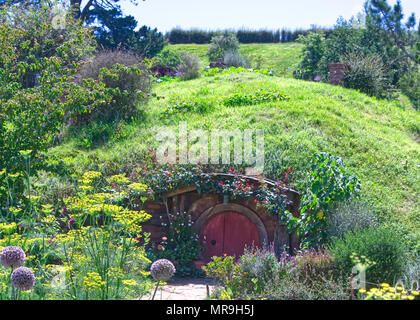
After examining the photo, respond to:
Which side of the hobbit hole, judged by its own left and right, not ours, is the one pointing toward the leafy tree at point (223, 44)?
back

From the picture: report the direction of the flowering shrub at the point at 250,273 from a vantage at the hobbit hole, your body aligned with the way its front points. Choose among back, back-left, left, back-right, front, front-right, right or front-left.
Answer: front

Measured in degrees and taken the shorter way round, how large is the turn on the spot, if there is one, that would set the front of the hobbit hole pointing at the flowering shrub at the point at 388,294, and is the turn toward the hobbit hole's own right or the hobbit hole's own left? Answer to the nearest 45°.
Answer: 0° — it already faces it

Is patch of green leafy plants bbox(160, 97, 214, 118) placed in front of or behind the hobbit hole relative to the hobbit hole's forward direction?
behind

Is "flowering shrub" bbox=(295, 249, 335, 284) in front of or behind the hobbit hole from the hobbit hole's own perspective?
in front

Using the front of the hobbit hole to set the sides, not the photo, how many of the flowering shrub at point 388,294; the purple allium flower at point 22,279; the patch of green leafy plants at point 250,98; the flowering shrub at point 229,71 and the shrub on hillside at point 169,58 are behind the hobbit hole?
3

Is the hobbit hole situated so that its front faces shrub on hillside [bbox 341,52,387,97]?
no

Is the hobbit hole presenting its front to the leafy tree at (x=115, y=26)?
no

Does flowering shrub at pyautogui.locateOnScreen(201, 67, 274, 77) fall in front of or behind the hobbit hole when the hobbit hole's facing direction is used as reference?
behind

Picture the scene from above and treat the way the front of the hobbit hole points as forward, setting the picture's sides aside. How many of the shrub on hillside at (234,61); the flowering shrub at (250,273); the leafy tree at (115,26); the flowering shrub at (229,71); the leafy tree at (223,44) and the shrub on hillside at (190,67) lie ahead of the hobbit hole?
1

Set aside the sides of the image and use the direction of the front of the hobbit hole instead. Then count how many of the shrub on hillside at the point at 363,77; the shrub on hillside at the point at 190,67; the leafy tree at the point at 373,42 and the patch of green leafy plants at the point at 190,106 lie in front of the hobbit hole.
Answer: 0

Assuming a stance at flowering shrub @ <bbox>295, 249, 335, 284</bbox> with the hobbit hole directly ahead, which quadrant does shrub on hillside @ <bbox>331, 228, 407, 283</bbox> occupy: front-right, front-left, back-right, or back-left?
back-right

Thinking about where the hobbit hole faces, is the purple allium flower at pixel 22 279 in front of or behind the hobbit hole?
in front

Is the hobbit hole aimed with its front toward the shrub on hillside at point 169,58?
no

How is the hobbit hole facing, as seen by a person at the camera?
facing the viewer

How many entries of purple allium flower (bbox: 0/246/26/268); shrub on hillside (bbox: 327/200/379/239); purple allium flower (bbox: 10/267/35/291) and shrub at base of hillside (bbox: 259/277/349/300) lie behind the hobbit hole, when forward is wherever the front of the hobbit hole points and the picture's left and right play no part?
0
